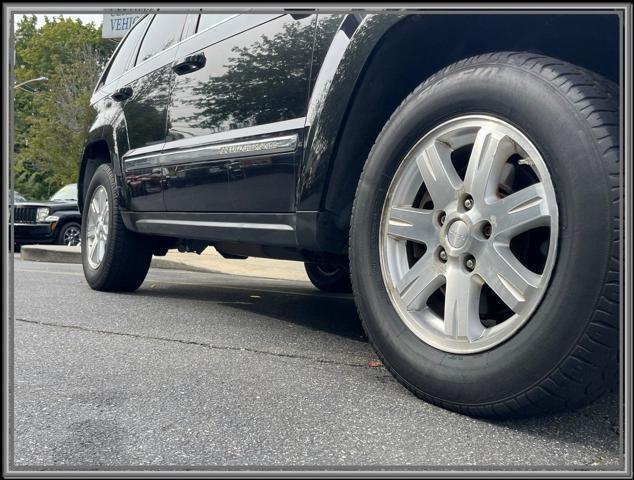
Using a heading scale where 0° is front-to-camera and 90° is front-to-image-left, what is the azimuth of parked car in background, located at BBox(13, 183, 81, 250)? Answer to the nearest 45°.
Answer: approximately 45°

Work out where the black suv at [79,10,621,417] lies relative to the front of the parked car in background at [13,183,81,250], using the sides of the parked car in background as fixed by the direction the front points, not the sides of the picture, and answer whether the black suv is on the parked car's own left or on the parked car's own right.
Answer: on the parked car's own left

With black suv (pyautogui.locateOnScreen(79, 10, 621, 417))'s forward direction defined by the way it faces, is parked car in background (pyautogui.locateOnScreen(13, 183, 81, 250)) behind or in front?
behind

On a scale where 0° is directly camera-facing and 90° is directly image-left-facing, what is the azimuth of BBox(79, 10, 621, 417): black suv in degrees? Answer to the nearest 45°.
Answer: approximately 315°
